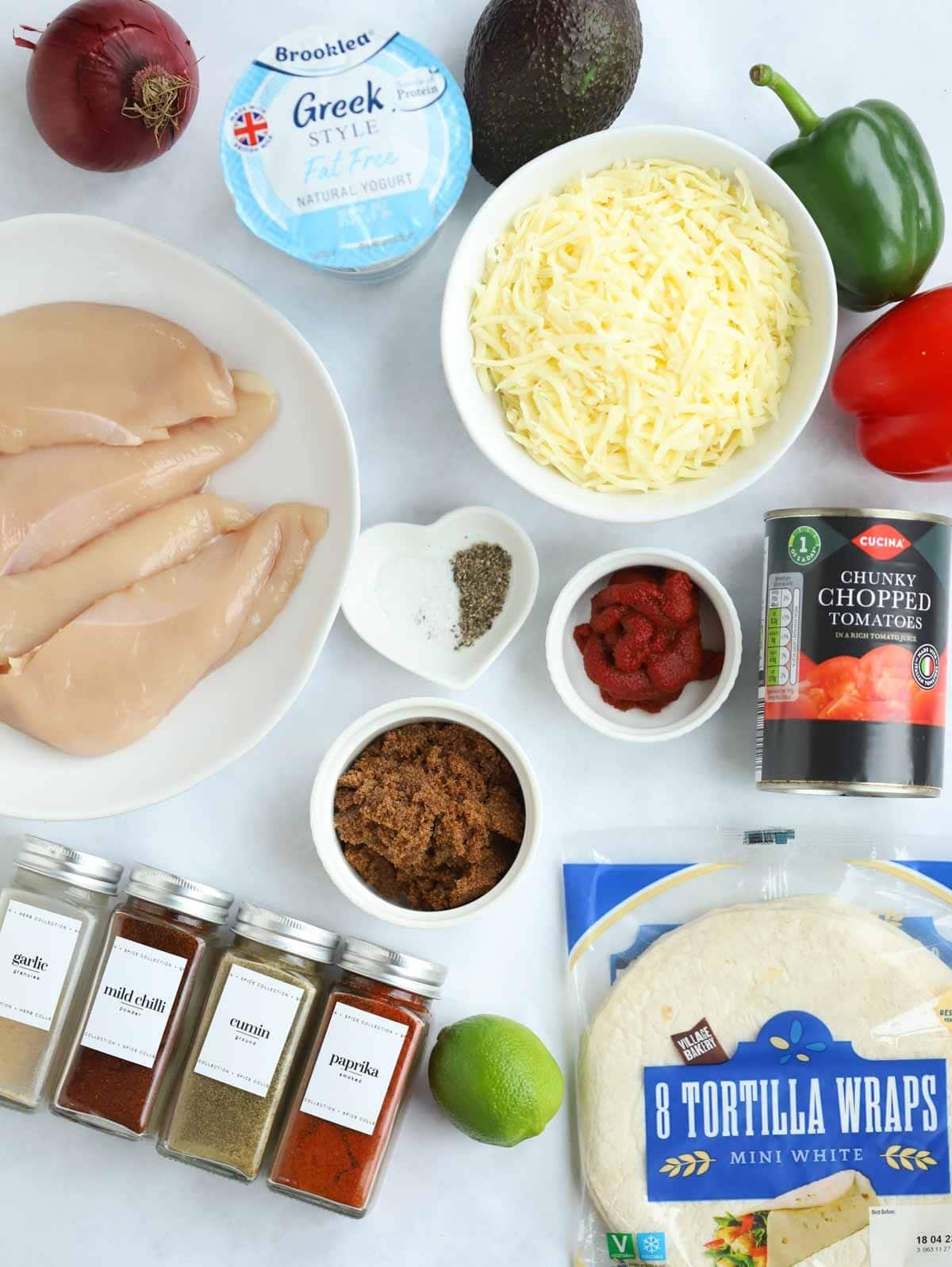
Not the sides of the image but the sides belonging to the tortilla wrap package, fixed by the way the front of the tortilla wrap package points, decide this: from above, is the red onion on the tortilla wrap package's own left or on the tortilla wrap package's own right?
on the tortilla wrap package's own right

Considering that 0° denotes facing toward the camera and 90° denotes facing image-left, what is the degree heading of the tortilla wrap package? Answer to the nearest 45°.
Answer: approximately 0°

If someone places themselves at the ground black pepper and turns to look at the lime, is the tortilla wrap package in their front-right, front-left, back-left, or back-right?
front-left
